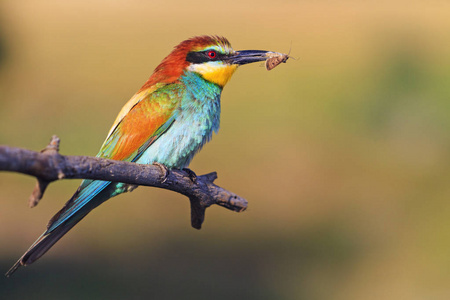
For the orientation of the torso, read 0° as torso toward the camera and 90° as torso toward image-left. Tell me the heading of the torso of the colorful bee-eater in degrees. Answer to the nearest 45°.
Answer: approximately 270°
